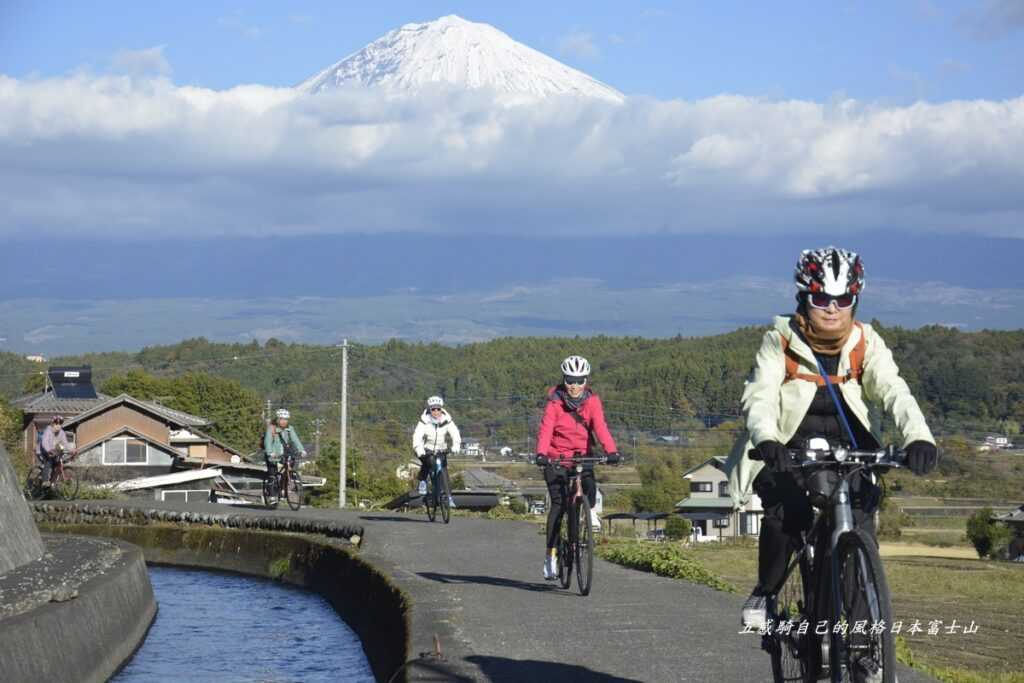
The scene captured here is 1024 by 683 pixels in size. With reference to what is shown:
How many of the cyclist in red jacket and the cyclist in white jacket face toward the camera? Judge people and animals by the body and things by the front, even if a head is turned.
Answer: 2

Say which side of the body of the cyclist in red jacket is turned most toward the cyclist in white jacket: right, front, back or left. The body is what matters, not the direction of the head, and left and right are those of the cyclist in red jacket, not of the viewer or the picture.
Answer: back

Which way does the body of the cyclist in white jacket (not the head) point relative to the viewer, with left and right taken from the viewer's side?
facing the viewer

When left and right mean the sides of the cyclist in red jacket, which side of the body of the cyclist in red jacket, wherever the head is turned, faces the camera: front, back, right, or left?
front

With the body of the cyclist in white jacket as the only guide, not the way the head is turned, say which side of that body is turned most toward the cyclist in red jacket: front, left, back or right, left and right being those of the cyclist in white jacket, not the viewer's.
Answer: front
